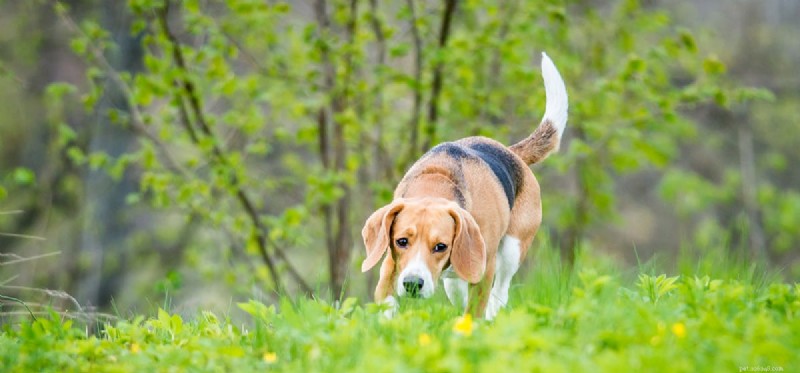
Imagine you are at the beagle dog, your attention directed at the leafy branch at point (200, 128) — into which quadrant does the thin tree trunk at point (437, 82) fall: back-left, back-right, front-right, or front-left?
front-right

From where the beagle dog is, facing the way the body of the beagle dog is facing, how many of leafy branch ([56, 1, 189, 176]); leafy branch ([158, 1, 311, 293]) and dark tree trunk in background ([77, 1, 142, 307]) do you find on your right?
3

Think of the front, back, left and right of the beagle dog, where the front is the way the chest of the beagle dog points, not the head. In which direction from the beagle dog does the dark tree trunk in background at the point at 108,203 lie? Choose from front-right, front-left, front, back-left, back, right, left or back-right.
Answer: right

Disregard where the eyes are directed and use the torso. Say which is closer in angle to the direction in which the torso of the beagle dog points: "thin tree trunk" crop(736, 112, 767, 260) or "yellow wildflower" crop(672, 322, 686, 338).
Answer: the yellow wildflower

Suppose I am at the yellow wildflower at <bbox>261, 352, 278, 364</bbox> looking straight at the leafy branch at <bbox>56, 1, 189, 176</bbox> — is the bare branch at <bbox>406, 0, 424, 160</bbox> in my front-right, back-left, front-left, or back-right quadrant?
front-right

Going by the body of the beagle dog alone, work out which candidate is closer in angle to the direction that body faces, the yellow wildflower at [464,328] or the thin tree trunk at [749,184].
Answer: the yellow wildflower

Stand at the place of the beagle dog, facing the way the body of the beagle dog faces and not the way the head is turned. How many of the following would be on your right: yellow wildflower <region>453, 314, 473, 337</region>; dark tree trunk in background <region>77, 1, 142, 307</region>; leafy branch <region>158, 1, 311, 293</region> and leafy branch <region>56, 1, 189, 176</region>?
3

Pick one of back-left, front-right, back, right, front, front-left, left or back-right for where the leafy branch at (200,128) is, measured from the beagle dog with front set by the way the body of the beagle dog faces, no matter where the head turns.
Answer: right

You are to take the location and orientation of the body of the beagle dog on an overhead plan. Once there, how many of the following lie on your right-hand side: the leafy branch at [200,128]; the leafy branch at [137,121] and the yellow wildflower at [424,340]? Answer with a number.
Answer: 2

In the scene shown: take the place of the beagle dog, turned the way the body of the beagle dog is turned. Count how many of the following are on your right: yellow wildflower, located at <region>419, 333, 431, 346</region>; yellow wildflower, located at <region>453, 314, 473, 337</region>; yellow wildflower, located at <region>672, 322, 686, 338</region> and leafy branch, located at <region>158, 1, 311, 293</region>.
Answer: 1

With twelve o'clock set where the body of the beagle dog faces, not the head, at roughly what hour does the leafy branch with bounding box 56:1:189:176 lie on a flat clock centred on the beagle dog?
The leafy branch is roughly at 3 o'clock from the beagle dog.

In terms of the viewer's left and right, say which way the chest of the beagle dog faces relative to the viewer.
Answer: facing the viewer and to the left of the viewer

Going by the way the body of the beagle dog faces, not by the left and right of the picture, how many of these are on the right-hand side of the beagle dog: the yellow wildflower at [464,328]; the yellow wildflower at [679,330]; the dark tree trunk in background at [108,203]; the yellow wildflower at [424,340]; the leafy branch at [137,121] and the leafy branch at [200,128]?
3

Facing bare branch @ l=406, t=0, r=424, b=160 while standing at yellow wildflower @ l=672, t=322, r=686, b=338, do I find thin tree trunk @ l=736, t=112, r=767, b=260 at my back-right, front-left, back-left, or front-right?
front-right

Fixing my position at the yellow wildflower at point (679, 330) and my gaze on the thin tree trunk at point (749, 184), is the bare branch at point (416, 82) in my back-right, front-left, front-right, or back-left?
front-left

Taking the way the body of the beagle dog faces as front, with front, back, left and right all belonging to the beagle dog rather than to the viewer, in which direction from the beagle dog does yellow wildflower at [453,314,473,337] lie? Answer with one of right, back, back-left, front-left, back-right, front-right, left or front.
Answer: front-left

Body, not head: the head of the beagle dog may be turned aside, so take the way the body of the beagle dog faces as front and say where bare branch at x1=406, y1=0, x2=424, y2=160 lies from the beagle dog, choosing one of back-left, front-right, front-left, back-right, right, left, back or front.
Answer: back-right

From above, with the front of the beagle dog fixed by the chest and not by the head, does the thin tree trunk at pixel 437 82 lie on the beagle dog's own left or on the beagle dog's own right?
on the beagle dog's own right
